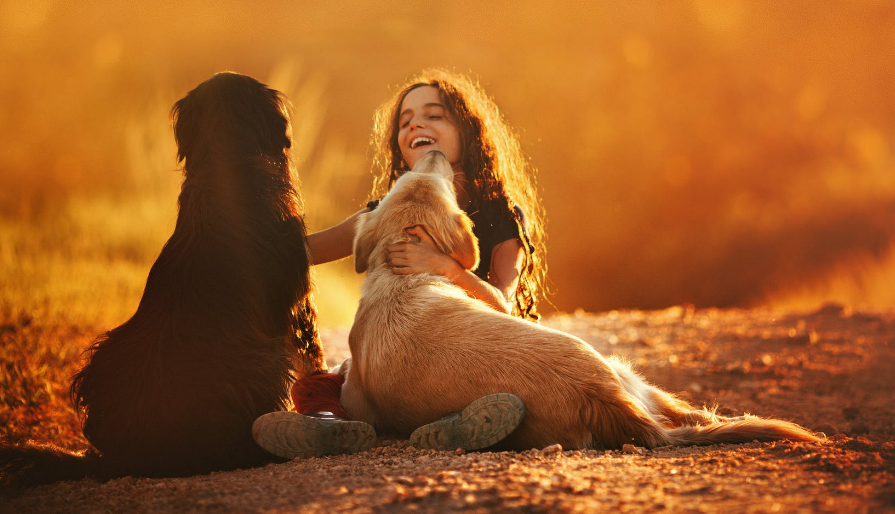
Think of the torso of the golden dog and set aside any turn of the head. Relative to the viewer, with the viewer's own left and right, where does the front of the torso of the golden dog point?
facing away from the viewer and to the left of the viewer

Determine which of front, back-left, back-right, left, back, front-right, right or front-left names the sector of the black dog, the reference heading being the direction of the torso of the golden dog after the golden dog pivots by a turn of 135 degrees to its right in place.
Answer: back

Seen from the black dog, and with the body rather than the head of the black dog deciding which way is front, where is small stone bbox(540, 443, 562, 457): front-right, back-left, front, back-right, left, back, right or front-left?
right

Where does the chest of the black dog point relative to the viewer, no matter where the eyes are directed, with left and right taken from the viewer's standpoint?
facing away from the viewer and to the right of the viewer

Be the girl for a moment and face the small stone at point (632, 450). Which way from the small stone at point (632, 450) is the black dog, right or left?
right

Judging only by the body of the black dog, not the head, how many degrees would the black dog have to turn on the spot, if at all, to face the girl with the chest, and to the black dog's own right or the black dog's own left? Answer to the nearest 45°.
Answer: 0° — it already faces them

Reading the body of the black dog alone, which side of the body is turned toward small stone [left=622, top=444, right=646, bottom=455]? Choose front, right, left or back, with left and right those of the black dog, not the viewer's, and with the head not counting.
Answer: right

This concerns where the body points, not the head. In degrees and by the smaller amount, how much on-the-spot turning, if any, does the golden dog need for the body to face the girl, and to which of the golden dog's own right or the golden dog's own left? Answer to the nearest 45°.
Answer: approximately 45° to the golden dog's own right
